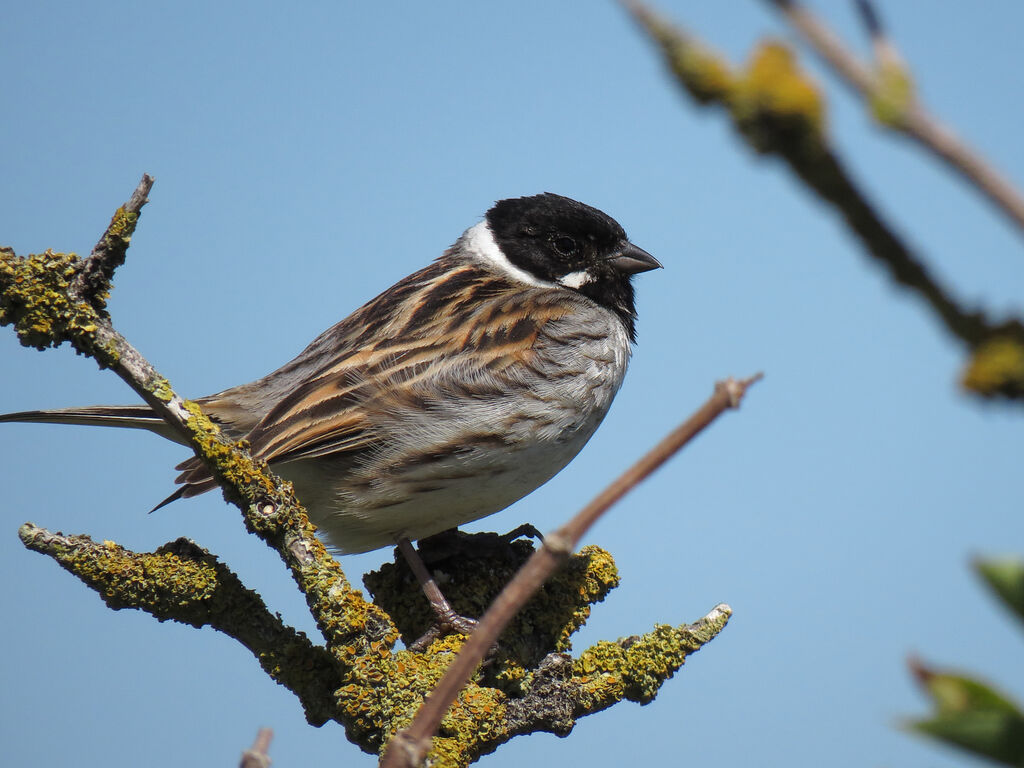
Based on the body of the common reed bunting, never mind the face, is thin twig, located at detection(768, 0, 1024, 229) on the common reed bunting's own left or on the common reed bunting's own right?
on the common reed bunting's own right

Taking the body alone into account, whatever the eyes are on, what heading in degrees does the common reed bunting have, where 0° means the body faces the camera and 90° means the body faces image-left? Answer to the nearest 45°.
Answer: approximately 270°

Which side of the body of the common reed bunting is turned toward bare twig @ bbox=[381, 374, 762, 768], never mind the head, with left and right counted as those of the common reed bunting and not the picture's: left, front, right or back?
right
